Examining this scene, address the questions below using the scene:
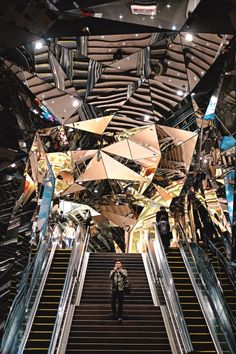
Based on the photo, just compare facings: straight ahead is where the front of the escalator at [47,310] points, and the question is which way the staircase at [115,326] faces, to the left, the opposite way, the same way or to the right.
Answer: the same way

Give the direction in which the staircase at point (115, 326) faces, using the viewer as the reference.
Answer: facing the viewer

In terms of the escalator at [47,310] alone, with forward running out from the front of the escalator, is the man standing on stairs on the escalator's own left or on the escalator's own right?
on the escalator's own left

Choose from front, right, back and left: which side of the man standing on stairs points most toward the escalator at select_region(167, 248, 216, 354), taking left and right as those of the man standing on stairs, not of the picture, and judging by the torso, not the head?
left

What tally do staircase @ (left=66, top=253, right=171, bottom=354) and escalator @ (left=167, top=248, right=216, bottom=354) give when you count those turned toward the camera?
2

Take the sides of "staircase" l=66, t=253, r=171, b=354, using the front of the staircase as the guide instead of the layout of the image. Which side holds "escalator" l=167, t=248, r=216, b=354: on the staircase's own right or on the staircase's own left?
on the staircase's own left

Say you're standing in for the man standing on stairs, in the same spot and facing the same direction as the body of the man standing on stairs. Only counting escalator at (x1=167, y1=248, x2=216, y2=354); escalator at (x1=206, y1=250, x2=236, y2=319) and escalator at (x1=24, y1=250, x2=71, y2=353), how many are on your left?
2

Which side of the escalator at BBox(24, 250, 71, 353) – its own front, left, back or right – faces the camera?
front

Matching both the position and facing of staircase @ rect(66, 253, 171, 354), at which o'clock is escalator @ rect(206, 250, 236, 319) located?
The escalator is roughly at 9 o'clock from the staircase.

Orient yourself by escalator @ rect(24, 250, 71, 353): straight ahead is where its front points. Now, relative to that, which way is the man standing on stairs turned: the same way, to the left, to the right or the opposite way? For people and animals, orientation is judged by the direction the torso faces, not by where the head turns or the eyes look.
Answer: the same way
